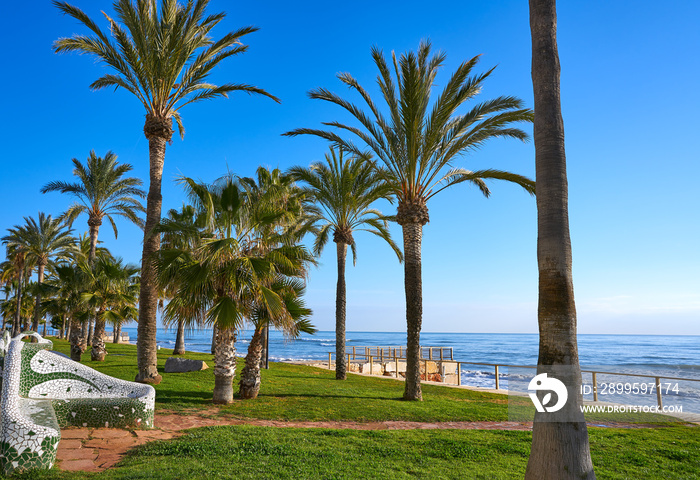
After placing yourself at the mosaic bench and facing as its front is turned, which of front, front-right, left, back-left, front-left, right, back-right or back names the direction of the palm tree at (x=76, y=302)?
back-left

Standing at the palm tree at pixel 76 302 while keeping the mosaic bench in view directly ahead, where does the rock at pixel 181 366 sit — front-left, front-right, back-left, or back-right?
front-left

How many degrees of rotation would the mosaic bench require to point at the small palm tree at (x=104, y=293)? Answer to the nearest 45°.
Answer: approximately 135° to its left

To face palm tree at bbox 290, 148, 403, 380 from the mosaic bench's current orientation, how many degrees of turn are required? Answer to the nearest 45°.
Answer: approximately 90° to its left

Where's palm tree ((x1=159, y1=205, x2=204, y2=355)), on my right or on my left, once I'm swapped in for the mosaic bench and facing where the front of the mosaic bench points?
on my left

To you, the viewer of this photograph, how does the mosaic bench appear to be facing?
facing the viewer and to the right of the viewer

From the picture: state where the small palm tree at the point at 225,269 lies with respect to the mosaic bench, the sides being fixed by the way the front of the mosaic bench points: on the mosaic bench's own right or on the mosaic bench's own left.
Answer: on the mosaic bench's own left

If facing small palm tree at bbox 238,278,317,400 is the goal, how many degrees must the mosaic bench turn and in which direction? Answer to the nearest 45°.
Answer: approximately 90° to its left
